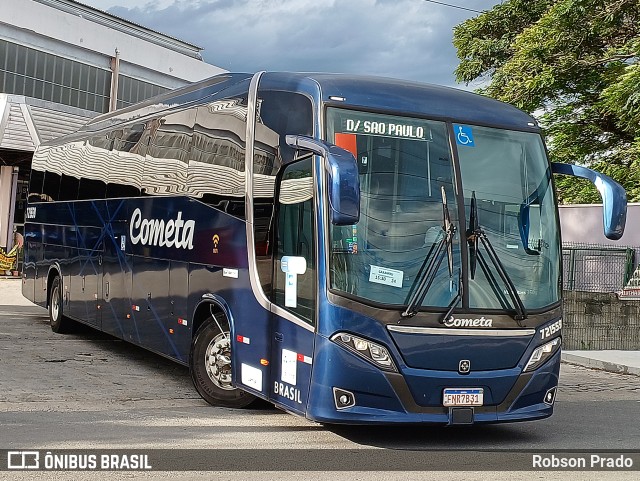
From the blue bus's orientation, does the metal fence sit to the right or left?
on its left

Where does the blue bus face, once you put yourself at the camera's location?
facing the viewer and to the right of the viewer

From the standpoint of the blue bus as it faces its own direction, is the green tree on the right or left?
on its left
